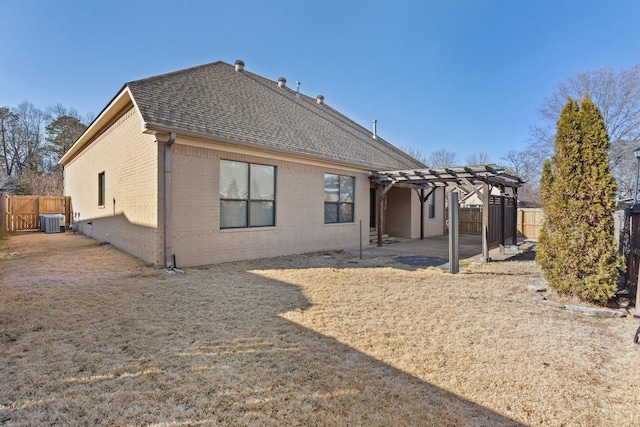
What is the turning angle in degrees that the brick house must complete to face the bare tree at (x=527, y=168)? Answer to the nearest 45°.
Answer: approximately 90° to its right

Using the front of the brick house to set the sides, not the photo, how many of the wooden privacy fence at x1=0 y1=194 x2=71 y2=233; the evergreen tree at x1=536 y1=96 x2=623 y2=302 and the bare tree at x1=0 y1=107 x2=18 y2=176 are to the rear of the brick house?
1

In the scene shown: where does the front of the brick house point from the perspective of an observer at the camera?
facing away from the viewer and to the left of the viewer

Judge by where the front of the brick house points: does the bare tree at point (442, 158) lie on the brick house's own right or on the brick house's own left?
on the brick house's own right

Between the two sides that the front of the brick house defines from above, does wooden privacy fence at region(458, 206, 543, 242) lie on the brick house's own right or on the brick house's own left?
on the brick house's own right

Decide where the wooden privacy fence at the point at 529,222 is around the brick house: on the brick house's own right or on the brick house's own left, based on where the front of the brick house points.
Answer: on the brick house's own right

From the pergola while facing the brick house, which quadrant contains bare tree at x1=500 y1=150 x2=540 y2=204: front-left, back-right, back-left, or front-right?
back-right

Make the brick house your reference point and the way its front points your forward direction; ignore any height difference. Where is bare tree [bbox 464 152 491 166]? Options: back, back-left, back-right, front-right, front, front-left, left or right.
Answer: right

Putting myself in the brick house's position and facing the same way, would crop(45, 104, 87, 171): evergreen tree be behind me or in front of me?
in front

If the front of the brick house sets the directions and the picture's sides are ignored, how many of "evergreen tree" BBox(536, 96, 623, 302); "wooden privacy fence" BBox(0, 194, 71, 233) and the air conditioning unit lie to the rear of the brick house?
1

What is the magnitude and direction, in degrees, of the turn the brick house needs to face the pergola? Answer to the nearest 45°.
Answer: approximately 135° to its right
